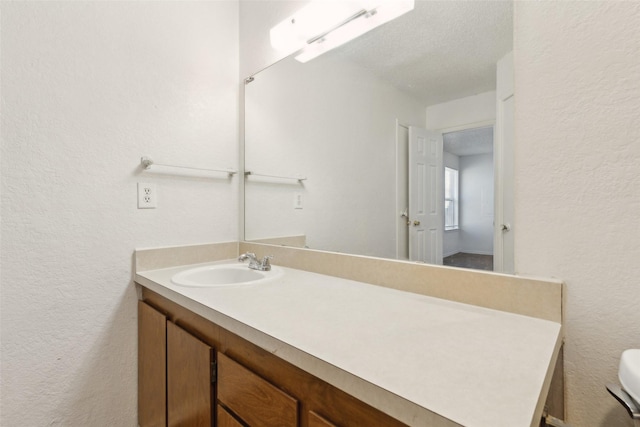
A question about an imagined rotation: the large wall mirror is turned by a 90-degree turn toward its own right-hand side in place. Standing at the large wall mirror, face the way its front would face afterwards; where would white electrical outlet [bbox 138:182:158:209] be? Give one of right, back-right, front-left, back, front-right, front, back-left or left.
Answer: front-left

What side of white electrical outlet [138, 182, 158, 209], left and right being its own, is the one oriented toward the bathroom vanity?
front

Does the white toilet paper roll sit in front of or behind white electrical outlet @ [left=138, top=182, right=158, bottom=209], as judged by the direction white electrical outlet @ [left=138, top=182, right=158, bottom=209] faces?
in front

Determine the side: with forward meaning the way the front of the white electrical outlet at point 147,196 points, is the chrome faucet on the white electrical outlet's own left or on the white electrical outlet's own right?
on the white electrical outlet's own left

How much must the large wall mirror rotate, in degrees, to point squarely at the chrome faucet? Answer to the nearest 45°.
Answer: approximately 45° to its right

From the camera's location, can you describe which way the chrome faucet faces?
facing the viewer and to the left of the viewer
